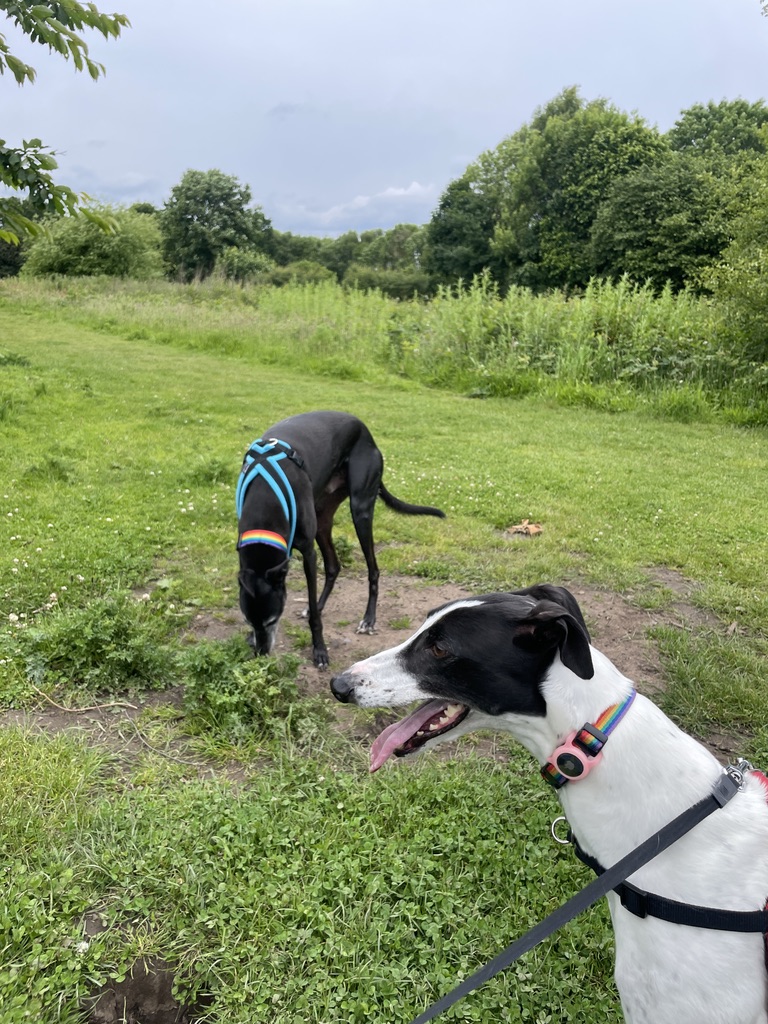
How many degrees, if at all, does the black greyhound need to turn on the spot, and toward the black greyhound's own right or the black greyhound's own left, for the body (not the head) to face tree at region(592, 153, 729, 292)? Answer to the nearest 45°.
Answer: approximately 180°

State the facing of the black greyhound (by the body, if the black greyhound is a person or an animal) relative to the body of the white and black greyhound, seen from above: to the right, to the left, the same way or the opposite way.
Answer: to the left

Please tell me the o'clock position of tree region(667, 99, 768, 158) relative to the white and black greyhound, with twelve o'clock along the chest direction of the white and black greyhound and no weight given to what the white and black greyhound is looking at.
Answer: The tree is roughly at 3 o'clock from the white and black greyhound.

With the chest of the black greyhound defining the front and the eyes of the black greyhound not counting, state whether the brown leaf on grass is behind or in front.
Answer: behind

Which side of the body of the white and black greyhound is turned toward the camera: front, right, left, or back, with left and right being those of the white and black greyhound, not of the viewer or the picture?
left

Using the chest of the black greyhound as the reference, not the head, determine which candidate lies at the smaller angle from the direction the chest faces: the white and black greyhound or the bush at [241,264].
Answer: the white and black greyhound

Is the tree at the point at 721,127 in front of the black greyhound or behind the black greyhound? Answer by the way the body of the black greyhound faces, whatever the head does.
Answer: behind

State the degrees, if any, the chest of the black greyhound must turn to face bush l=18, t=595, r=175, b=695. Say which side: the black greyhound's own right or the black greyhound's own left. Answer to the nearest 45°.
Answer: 0° — it already faces it

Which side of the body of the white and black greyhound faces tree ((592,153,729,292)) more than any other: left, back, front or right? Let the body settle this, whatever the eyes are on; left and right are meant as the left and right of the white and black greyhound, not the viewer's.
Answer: right

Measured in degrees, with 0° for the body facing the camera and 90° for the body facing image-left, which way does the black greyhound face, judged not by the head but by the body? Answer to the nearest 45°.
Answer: approximately 45°

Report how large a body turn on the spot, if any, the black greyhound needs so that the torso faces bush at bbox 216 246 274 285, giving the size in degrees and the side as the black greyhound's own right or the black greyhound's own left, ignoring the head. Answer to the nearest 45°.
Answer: approximately 135° to the black greyhound's own right
